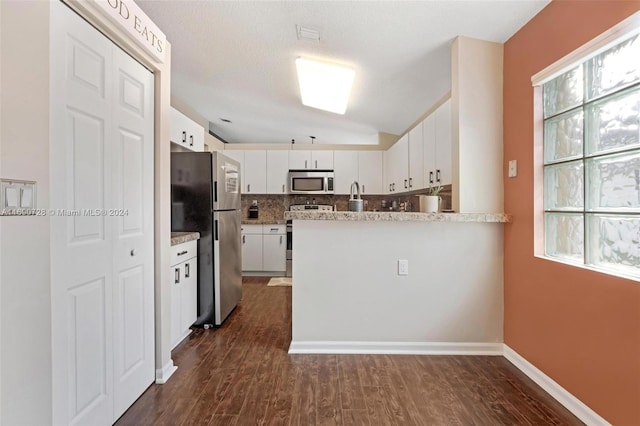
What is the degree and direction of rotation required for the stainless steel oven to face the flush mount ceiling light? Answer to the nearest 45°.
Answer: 0° — it already faces it

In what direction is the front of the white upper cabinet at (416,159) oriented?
to the viewer's left

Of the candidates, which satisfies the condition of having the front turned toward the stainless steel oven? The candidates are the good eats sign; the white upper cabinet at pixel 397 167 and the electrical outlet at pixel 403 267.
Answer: the white upper cabinet

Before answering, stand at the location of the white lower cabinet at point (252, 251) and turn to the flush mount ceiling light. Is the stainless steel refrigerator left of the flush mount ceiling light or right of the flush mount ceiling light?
right

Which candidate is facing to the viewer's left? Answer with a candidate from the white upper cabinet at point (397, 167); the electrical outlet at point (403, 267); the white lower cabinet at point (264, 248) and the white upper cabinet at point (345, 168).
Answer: the white upper cabinet at point (397, 167)

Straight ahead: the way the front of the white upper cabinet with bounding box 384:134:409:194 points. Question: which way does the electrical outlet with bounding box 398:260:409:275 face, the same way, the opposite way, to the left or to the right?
to the left

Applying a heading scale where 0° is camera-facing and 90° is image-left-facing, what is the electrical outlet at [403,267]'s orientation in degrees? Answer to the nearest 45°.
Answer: approximately 0°

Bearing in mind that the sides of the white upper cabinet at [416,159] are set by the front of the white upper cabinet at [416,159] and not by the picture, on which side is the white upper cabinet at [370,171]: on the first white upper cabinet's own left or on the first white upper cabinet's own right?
on the first white upper cabinet's own right

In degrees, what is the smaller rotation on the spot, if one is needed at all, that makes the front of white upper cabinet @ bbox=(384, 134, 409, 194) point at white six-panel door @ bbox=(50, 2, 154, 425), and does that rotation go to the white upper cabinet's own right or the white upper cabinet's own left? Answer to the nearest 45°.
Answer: approximately 90° to the white upper cabinet's own left
